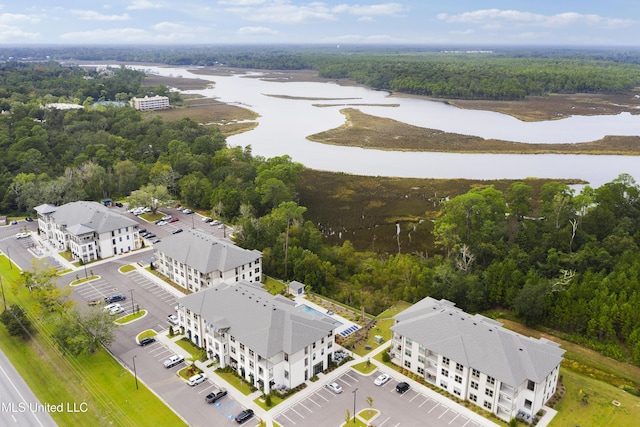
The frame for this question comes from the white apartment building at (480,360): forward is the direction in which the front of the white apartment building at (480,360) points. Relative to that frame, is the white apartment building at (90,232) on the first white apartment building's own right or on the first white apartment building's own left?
on the first white apartment building's own right

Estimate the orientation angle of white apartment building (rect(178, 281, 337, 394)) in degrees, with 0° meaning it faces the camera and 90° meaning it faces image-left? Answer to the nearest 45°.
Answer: approximately 45°

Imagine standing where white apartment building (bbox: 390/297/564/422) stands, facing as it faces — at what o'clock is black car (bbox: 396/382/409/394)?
The black car is roughly at 1 o'clock from the white apartment building.

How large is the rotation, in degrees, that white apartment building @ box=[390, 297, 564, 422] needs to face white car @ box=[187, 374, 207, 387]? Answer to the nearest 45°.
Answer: approximately 45° to its right

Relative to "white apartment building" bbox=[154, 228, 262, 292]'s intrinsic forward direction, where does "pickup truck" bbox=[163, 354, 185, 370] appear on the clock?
The pickup truck is roughly at 11 o'clock from the white apartment building.
